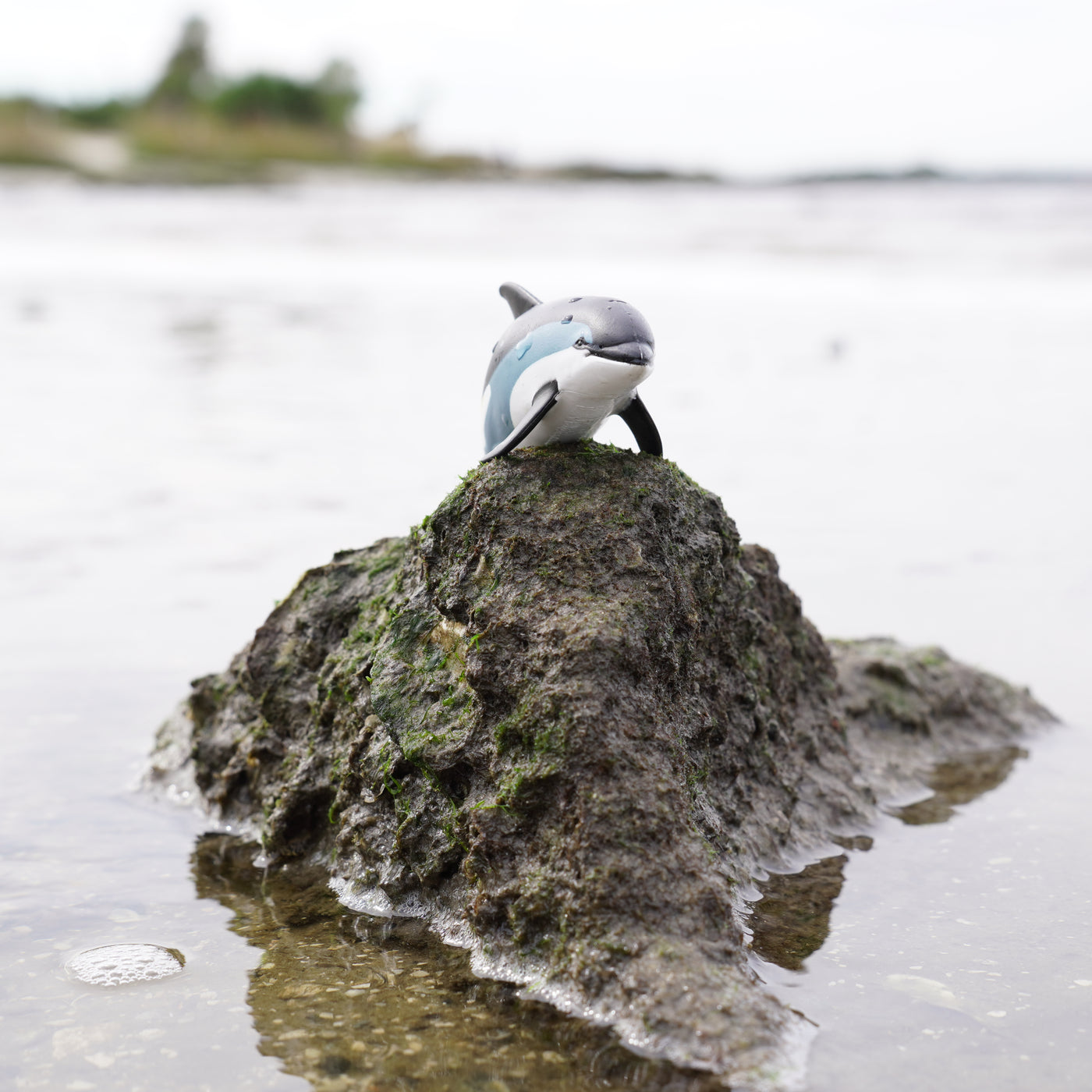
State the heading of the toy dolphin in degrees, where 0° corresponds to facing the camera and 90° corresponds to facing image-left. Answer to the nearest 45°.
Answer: approximately 315°
